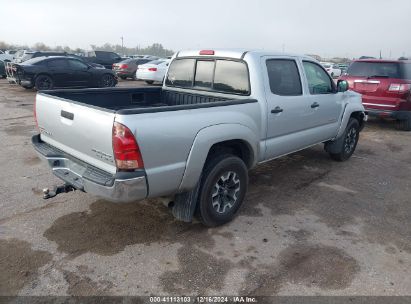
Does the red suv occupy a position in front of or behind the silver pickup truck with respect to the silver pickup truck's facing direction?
in front

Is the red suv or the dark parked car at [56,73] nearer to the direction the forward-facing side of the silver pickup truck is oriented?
the red suv

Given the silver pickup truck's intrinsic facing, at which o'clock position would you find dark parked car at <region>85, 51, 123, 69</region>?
The dark parked car is roughly at 10 o'clock from the silver pickup truck.

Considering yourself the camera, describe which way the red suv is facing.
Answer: facing away from the viewer and to the right of the viewer

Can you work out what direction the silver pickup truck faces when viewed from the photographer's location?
facing away from the viewer and to the right of the viewer

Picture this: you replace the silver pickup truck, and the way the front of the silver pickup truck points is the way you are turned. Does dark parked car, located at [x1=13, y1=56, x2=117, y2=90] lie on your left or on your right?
on your left
